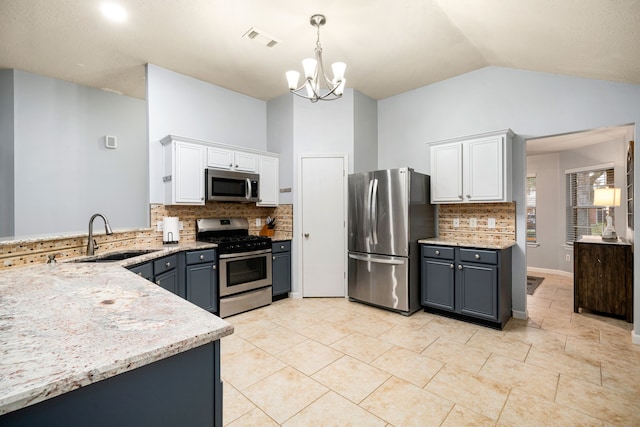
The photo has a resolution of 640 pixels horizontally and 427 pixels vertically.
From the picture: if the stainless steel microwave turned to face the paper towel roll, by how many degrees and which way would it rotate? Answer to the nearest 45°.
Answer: approximately 135° to its right

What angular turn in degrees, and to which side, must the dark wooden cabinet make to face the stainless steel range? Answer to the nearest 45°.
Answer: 0° — it already faces it

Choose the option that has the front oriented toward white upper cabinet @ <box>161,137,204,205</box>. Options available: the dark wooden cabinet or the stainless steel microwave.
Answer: the dark wooden cabinet

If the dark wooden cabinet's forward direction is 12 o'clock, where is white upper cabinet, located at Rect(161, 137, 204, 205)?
The white upper cabinet is roughly at 2 o'clock from the dark wooden cabinet.
